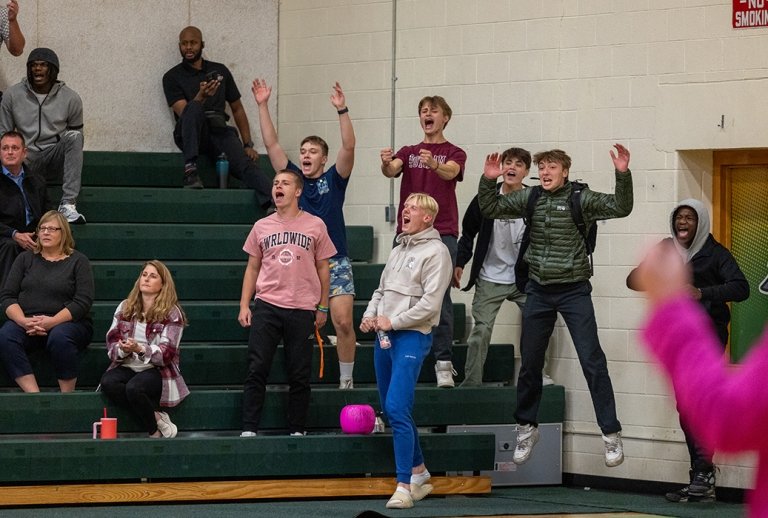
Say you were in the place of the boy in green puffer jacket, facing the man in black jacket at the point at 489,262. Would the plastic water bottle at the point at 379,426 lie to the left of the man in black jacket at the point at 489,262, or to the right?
left

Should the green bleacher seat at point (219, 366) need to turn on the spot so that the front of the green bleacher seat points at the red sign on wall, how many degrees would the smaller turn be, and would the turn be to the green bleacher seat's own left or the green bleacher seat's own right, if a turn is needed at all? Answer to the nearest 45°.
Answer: approximately 90° to the green bleacher seat's own left

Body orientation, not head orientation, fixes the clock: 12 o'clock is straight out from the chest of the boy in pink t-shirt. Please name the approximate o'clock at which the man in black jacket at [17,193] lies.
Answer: The man in black jacket is roughly at 4 o'clock from the boy in pink t-shirt.

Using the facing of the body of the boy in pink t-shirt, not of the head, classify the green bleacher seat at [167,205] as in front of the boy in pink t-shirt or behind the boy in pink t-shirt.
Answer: behind

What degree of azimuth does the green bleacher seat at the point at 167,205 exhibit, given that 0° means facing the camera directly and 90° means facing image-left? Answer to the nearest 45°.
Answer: approximately 0°

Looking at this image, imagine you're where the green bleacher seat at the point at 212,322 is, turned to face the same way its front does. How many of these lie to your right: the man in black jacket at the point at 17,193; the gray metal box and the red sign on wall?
1

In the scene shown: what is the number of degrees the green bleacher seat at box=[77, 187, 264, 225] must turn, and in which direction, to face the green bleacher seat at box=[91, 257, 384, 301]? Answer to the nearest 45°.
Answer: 0° — it already faces it

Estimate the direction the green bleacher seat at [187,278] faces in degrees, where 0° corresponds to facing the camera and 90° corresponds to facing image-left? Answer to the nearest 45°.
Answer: approximately 0°

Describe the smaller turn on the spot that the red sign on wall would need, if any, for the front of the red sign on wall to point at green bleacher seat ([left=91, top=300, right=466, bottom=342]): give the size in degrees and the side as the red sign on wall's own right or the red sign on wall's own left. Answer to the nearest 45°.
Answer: approximately 90° to the red sign on wall's own right

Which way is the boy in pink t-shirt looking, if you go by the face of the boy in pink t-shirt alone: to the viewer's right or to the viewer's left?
to the viewer's left
